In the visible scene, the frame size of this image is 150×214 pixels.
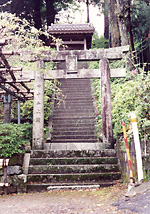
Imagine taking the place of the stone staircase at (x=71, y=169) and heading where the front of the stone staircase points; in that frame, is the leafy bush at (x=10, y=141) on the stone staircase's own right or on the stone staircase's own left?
on the stone staircase's own right

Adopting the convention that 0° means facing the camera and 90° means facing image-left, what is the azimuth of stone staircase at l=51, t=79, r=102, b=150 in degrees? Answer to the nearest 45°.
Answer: approximately 0°

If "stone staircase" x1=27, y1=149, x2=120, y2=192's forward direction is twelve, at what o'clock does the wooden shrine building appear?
The wooden shrine building is roughly at 6 o'clock from the stone staircase.

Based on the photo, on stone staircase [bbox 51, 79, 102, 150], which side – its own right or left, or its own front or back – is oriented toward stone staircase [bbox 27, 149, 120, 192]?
front

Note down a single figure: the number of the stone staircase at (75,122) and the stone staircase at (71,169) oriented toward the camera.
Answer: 2

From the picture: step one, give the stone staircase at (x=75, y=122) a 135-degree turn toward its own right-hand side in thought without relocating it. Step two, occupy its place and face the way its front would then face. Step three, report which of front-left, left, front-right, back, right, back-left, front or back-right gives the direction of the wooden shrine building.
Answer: front-right

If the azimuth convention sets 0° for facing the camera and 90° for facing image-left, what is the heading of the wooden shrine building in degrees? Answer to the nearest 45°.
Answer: approximately 0°

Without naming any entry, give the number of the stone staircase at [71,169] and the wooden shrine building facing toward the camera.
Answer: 2

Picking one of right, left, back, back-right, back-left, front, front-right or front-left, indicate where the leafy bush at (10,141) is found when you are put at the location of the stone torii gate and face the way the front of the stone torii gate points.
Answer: front-right

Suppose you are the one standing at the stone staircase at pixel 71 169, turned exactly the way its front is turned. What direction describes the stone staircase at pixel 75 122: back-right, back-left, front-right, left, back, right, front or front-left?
back
